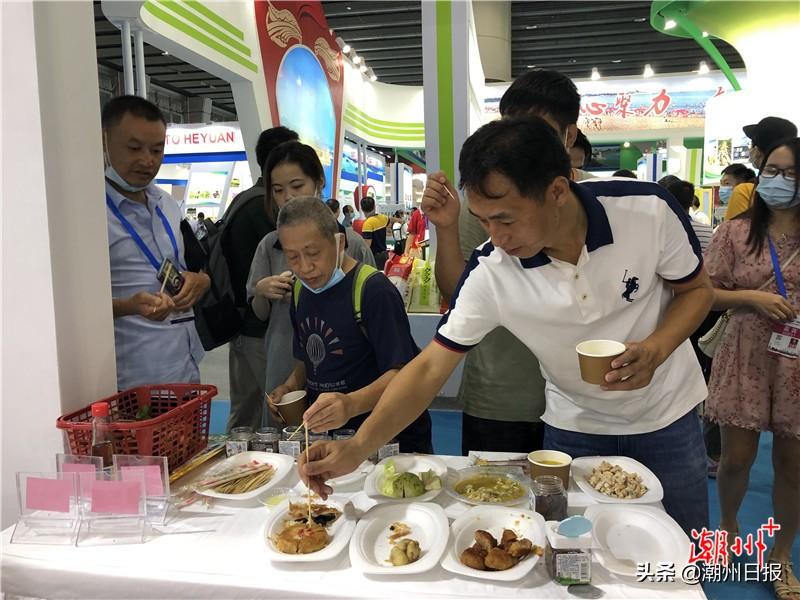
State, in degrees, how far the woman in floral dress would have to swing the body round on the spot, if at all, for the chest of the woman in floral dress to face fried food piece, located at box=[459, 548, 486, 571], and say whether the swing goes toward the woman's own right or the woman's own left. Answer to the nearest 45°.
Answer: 0° — they already face it

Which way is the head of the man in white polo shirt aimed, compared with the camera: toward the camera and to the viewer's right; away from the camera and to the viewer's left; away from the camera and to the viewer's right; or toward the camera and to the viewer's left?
toward the camera and to the viewer's left

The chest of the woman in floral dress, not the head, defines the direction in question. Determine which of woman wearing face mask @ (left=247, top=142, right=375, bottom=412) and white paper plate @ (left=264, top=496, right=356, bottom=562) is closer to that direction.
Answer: the white paper plate

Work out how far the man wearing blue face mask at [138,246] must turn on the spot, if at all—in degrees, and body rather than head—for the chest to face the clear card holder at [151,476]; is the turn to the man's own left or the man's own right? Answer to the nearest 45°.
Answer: approximately 45° to the man's own right

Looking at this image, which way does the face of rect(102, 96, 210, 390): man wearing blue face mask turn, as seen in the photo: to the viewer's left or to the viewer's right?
to the viewer's right

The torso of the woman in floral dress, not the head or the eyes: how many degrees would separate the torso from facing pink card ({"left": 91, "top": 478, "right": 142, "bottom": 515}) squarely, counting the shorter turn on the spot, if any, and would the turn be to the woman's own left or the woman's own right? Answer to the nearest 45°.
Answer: approximately 45° to the woman's own right

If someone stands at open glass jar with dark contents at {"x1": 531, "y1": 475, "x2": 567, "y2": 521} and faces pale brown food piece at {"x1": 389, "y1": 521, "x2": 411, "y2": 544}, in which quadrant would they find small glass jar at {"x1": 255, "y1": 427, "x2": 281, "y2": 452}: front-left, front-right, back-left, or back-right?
front-right

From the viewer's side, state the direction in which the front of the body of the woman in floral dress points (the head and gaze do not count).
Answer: toward the camera

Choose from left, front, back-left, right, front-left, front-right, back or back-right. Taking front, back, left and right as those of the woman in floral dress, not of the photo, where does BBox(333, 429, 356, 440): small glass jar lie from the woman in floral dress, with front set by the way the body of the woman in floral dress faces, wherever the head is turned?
front-right

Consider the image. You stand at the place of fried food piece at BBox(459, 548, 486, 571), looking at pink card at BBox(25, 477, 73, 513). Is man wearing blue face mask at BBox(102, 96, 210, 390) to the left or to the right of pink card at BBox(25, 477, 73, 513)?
right

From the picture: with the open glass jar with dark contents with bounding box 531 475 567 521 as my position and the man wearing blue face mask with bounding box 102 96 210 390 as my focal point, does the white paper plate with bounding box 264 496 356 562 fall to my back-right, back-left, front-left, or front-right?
front-left

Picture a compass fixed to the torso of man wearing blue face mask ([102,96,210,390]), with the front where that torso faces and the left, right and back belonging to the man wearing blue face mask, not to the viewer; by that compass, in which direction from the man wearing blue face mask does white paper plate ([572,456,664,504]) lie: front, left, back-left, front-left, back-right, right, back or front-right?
front

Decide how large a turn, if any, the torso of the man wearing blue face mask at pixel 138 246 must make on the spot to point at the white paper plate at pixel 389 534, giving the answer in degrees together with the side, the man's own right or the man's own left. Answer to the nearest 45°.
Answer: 0° — they already face it

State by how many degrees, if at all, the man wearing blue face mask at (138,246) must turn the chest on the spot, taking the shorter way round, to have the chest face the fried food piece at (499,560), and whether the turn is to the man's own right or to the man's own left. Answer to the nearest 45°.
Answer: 0° — they already face it

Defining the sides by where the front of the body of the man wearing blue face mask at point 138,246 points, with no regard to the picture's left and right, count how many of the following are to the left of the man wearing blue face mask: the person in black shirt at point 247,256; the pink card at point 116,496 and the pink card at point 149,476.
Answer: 1

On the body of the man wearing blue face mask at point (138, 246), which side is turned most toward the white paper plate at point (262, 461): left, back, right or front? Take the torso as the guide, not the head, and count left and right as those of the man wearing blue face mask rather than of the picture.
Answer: front

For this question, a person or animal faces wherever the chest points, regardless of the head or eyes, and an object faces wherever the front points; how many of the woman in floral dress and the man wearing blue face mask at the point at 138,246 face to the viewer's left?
0

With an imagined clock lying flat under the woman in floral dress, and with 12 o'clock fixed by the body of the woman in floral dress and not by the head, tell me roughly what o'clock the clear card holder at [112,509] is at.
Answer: The clear card holder is roughly at 1 o'clock from the woman in floral dress.

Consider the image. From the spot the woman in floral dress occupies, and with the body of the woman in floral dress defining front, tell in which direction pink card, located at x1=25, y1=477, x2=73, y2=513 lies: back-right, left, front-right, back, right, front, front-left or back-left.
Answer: front-right

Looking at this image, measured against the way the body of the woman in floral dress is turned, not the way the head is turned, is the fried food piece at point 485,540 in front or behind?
in front
